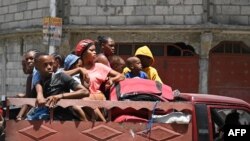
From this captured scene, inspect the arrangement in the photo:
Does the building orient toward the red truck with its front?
yes

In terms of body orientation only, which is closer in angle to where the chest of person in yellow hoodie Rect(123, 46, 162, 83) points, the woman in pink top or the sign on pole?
the woman in pink top

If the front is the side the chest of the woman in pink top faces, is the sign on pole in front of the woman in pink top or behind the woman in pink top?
behind

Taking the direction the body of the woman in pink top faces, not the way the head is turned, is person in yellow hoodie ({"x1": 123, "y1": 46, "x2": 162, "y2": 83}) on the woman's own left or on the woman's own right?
on the woman's own left

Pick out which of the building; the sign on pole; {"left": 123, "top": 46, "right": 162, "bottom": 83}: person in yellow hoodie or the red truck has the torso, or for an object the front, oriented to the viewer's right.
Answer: the red truck

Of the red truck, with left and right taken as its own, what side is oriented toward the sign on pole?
left

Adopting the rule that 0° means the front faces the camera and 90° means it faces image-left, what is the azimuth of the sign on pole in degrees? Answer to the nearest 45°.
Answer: approximately 0°

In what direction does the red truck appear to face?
to the viewer's right

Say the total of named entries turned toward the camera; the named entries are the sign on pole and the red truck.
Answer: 1

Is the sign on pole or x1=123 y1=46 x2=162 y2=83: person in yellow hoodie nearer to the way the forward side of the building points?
the person in yellow hoodie

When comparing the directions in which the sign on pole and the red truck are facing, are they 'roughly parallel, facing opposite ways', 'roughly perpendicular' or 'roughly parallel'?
roughly perpendicular

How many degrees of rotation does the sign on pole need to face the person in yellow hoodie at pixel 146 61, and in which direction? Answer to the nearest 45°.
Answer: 0° — it already faces them
